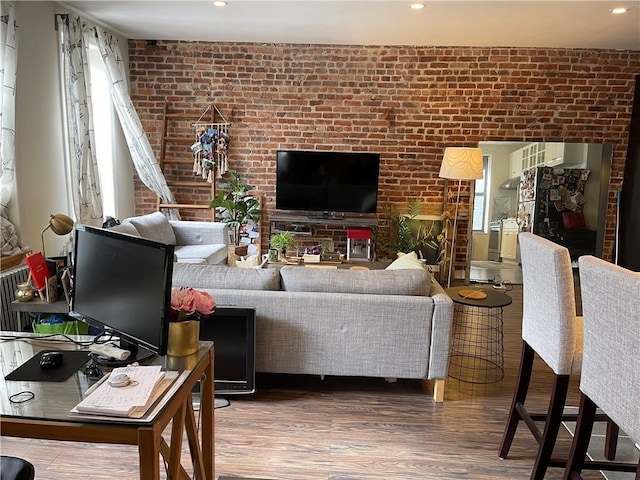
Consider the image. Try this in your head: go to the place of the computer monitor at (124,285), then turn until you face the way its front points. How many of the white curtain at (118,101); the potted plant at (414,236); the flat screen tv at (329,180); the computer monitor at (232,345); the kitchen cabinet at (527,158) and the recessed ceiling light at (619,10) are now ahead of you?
0

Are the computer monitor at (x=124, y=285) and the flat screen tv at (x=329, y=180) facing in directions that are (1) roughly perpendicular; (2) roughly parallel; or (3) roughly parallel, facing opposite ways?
roughly parallel

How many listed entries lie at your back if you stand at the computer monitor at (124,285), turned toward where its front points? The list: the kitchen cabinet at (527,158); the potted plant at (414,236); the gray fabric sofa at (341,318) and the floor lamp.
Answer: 4

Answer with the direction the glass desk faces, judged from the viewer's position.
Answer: facing the viewer

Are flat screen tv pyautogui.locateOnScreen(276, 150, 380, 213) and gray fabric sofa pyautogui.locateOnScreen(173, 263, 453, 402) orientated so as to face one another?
yes

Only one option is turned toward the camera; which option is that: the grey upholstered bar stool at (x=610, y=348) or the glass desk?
the glass desk

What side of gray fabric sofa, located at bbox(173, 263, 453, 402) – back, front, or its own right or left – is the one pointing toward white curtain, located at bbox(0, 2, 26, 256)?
left

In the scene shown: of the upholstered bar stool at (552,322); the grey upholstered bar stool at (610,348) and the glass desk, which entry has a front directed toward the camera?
the glass desk

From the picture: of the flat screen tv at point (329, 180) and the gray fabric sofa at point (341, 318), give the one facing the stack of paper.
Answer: the flat screen tv

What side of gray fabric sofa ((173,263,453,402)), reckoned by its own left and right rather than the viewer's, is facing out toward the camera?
back

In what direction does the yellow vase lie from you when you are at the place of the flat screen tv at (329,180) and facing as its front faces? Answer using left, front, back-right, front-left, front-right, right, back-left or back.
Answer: front

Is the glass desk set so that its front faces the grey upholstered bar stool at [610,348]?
no

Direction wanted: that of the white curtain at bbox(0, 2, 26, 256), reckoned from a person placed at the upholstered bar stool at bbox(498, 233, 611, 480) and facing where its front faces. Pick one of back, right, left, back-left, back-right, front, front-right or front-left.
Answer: back-left

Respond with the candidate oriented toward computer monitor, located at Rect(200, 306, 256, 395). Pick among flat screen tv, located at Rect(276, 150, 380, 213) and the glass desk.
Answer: the flat screen tv

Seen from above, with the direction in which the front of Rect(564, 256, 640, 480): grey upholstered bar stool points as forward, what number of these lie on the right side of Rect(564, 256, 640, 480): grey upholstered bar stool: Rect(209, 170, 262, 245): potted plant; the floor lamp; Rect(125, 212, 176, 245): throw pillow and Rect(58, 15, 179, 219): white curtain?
0

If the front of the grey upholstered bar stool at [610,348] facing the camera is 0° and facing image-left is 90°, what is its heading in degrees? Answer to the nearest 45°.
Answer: approximately 225°

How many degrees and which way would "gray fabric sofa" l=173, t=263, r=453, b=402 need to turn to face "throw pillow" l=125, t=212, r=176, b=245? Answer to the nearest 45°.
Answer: approximately 45° to its left

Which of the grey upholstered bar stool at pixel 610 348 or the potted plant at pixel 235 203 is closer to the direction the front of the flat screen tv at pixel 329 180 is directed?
the grey upholstered bar stool
